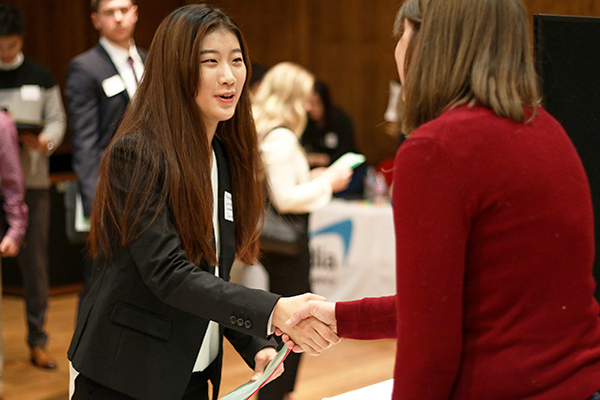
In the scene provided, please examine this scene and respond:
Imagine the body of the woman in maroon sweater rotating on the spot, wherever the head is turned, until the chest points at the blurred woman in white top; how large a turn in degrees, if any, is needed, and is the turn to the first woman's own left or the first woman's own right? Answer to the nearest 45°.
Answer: approximately 45° to the first woman's own right

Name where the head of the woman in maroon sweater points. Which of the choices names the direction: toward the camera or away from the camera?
away from the camera

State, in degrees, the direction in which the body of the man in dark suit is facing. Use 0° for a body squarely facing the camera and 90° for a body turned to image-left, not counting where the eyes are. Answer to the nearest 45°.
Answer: approximately 315°

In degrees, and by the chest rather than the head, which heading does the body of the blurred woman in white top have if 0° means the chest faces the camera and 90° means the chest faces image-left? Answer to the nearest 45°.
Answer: approximately 270°

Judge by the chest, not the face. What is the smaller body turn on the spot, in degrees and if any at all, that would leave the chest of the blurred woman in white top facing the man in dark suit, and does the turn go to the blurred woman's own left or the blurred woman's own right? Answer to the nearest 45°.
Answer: approximately 180°

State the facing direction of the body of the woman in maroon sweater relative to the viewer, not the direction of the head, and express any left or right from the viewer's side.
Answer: facing away from the viewer and to the left of the viewer

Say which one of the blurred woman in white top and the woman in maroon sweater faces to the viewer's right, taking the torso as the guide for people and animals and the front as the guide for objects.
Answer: the blurred woman in white top
